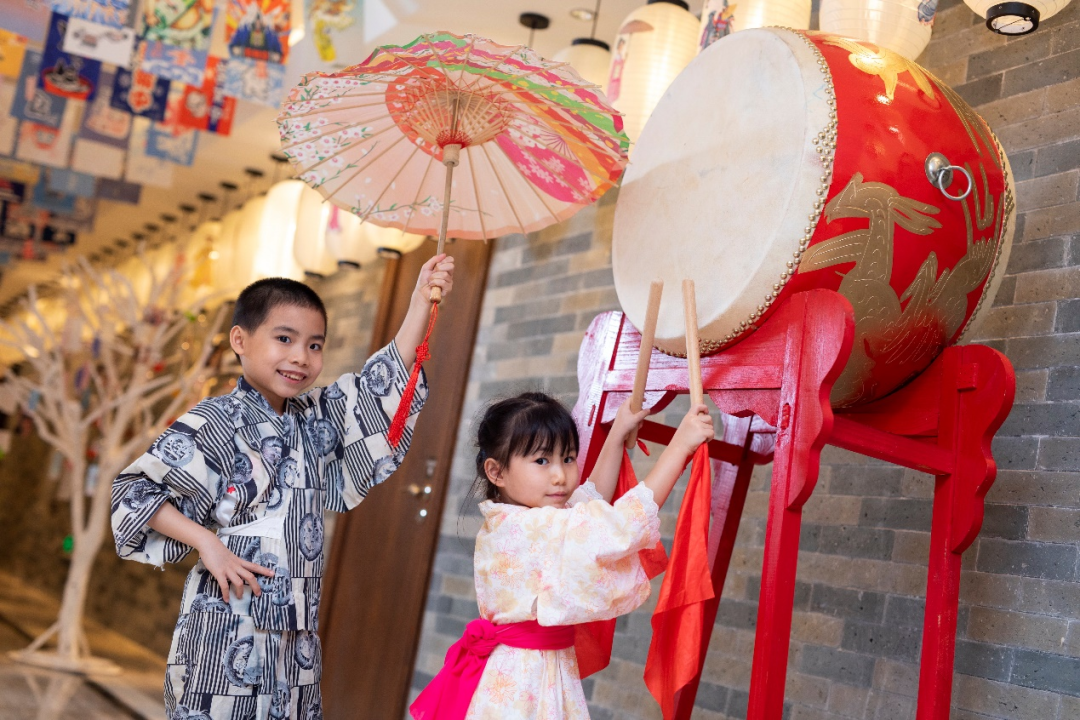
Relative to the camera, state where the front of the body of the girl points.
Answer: to the viewer's right

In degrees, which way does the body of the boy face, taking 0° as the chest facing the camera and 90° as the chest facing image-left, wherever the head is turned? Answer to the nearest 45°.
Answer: approximately 315°

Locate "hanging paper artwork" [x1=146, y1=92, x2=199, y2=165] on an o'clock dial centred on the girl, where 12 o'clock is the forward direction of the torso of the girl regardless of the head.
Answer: The hanging paper artwork is roughly at 8 o'clock from the girl.

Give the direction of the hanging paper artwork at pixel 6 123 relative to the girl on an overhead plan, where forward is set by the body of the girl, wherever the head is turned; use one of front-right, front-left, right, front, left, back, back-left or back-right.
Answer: back-left

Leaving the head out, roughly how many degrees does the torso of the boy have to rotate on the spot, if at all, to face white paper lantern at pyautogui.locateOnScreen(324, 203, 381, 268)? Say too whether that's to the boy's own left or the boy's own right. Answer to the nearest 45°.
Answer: approximately 135° to the boy's own left

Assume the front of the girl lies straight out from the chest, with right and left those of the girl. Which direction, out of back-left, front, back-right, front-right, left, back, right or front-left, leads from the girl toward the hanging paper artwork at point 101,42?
back-left

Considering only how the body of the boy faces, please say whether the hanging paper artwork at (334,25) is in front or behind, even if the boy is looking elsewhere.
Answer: behind

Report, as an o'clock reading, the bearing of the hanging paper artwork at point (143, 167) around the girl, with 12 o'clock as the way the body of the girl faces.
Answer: The hanging paper artwork is roughly at 8 o'clock from the girl.
